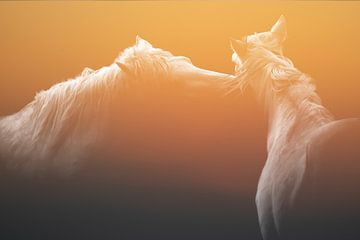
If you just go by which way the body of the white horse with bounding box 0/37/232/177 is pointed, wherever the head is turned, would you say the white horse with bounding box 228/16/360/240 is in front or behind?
in front

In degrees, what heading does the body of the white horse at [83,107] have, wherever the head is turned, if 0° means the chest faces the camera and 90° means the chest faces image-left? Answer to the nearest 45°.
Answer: approximately 270°
